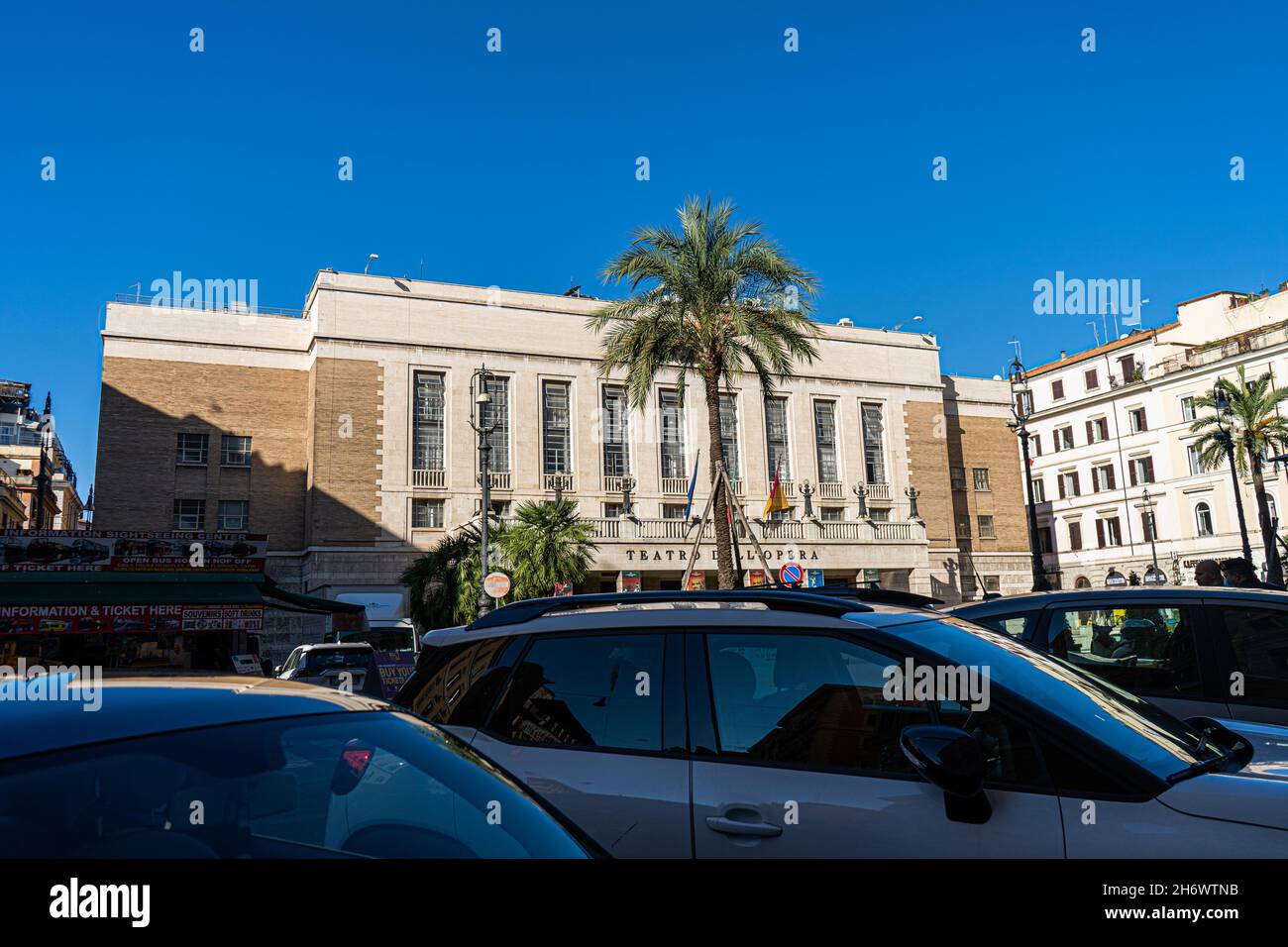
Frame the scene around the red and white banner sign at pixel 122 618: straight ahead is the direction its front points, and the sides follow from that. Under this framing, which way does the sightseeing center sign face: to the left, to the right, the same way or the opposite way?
the same way

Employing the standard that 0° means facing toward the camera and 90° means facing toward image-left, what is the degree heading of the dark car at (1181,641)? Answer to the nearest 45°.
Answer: approximately 270°

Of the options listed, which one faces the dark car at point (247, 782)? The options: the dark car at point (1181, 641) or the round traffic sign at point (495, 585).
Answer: the round traffic sign

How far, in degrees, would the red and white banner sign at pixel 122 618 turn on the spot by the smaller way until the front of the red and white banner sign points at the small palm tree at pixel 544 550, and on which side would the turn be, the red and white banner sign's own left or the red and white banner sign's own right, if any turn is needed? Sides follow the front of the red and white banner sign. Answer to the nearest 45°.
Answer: approximately 90° to the red and white banner sign's own left

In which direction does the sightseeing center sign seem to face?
toward the camera

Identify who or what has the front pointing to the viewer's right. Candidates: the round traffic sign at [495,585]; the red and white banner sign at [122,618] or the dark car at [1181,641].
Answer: the dark car

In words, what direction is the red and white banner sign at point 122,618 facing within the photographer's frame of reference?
facing the viewer

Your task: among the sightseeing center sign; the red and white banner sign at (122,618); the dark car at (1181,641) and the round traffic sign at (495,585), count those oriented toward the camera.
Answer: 3

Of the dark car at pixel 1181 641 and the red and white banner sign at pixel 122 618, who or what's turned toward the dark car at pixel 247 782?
the red and white banner sign

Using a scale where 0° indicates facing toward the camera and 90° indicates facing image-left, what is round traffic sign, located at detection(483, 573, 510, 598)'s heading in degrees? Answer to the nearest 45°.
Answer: approximately 0°

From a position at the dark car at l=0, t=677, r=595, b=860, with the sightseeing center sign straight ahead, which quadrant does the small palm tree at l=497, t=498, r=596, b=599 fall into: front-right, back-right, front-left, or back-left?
front-right

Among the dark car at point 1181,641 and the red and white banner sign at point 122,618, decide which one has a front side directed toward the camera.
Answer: the red and white banner sign

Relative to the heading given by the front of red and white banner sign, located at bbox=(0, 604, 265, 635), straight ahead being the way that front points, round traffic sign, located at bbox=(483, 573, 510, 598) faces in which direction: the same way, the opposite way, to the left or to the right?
the same way

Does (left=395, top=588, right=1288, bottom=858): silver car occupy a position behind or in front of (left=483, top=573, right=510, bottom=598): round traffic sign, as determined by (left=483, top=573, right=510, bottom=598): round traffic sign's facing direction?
in front

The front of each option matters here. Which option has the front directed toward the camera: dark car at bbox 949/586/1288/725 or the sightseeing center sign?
the sightseeing center sign
